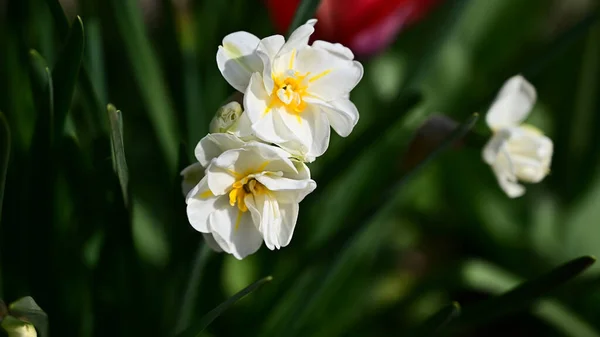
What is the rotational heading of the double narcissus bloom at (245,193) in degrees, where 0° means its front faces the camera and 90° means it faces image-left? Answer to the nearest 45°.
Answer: approximately 0°

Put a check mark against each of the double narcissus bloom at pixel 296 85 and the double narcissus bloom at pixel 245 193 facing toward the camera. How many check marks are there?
2
